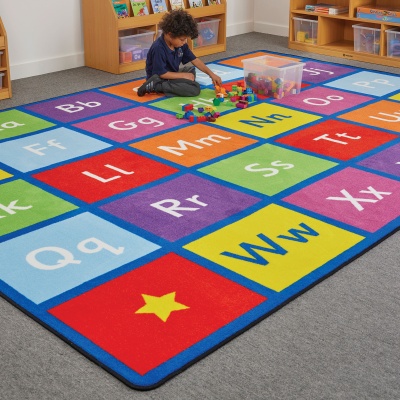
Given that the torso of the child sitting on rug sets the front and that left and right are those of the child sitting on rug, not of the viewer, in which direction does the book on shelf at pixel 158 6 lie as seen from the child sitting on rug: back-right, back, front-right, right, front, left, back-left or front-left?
back-left

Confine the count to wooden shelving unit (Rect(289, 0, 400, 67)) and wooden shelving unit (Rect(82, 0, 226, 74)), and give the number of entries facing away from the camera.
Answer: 0

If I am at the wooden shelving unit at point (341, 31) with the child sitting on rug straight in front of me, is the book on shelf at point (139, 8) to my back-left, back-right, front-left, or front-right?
front-right

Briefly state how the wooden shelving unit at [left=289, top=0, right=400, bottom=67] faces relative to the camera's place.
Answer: facing the viewer and to the left of the viewer

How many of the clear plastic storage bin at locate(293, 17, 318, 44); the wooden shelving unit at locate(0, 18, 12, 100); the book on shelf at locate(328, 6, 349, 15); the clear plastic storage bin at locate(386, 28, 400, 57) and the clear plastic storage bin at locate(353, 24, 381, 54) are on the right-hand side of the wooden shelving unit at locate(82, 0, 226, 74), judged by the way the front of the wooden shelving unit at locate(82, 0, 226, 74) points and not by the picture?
1

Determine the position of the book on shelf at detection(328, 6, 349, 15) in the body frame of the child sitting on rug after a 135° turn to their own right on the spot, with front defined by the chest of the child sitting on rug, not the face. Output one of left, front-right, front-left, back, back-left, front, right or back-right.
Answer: back-right

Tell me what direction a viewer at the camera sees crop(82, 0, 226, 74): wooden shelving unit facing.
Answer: facing the viewer and to the right of the viewer

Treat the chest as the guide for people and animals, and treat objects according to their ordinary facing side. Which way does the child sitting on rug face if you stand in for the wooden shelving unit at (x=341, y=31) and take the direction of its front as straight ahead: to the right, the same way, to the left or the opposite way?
to the left

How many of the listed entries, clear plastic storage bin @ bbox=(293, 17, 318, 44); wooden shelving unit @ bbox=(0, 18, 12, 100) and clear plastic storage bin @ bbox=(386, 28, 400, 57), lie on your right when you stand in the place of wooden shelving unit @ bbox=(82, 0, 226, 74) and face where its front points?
1

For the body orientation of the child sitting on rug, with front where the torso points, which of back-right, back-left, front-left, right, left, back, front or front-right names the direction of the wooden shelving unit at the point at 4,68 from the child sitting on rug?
back-right

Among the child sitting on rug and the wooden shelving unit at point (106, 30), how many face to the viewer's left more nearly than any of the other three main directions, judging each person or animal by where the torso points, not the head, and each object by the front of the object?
0

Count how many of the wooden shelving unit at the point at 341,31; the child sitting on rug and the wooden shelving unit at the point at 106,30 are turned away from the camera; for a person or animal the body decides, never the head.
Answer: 0

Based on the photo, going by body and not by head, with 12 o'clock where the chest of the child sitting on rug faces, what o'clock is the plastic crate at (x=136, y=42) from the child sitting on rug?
The plastic crate is roughly at 7 o'clock from the child sitting on rug.
